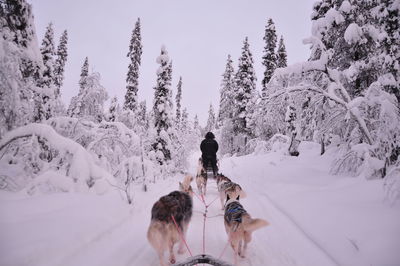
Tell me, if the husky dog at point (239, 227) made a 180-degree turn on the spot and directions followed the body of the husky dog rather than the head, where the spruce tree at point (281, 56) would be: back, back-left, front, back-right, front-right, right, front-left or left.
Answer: back

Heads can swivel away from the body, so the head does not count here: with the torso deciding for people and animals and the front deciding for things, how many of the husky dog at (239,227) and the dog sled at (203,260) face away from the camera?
2

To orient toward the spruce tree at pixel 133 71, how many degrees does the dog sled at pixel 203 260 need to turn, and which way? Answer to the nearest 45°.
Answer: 0° — it already faces it

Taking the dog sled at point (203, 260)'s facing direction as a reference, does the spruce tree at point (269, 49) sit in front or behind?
in front

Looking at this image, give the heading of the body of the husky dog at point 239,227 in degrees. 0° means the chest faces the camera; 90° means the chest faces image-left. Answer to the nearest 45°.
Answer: approximately 180°

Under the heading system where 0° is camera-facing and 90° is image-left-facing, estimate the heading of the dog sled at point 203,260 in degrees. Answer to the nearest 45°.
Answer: approximately 180°

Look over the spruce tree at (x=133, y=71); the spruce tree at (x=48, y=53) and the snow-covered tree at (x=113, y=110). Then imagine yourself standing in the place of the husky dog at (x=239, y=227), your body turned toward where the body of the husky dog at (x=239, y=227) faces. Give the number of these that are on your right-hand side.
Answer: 0

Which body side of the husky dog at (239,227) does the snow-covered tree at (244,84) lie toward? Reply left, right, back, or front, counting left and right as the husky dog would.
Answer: front

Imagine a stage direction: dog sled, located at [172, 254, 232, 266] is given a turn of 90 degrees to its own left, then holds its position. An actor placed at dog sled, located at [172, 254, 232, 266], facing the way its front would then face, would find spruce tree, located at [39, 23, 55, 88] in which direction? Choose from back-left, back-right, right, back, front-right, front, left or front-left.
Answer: front-right

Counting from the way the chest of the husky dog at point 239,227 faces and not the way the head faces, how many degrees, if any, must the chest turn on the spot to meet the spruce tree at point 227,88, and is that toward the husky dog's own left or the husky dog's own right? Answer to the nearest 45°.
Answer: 0° — it already faces it

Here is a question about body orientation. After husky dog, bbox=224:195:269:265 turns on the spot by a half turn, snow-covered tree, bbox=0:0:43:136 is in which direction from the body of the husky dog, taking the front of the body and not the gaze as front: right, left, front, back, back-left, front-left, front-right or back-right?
right

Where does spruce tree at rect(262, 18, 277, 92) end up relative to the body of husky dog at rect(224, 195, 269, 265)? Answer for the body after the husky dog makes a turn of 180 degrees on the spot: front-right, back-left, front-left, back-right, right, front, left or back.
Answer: back

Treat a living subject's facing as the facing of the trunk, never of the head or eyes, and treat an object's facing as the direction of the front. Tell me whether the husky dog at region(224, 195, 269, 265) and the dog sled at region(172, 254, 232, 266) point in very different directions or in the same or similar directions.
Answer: same or similar directions

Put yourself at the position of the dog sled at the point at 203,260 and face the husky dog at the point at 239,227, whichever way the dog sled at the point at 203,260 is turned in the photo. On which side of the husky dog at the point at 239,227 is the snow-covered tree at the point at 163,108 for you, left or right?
left

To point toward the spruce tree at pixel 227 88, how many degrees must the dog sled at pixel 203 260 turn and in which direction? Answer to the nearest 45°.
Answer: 0° — it already faces it
